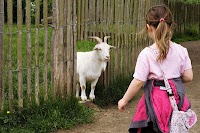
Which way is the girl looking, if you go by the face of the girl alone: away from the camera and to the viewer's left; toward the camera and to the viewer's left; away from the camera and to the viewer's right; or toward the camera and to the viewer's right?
away from the camera and to the viewer's left

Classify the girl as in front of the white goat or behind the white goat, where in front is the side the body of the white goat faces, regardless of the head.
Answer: in front

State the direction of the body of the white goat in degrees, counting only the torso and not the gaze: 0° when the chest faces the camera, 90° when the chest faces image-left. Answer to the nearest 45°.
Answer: approximately 315°
